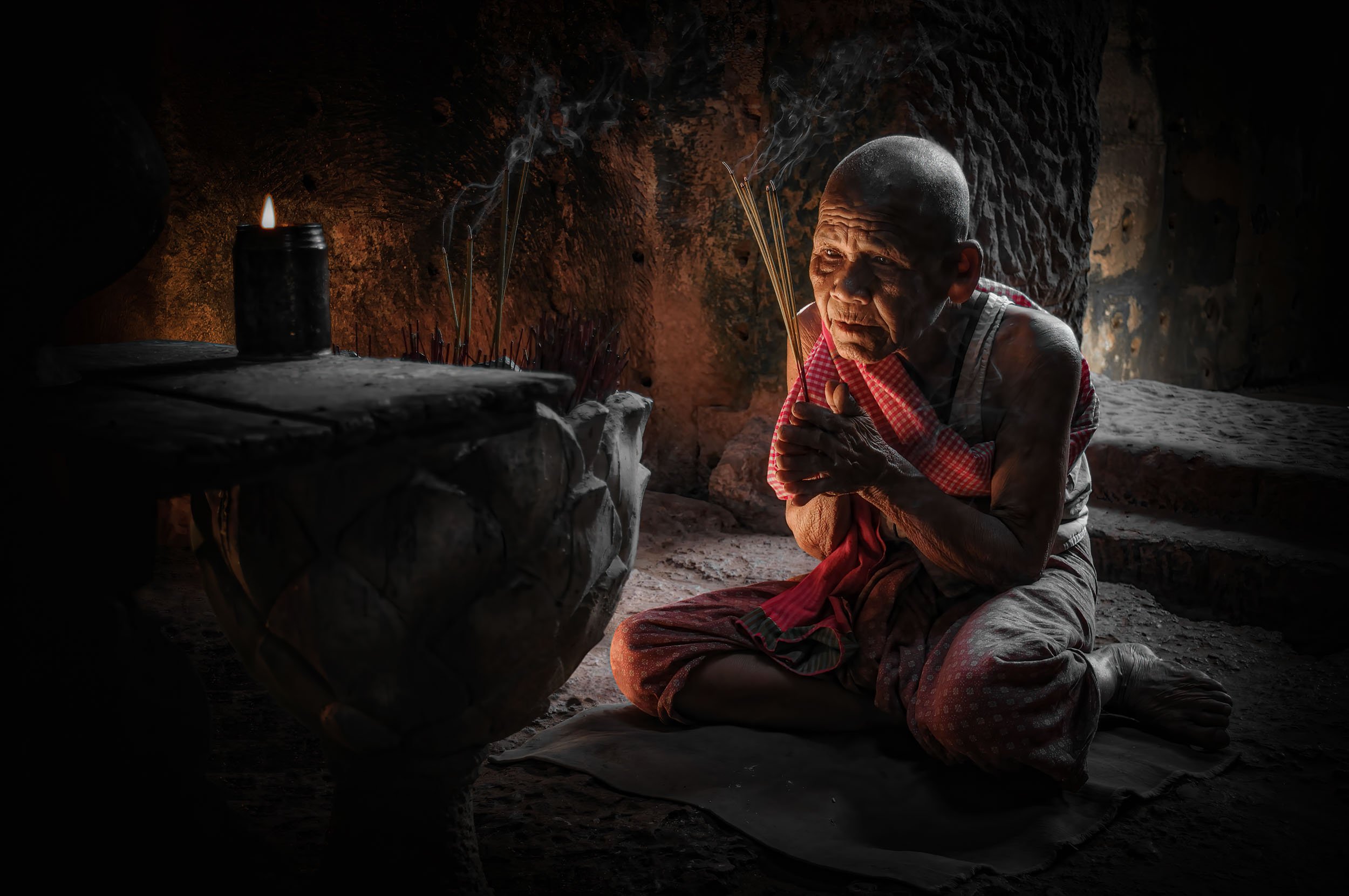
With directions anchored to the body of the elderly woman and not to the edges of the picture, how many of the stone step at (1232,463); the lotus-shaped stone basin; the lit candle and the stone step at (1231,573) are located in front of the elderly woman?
2

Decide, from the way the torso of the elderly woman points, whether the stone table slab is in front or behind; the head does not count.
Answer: in front

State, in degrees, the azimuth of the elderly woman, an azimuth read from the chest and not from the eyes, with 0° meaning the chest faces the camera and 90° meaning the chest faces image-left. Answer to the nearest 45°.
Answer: approximately 45°

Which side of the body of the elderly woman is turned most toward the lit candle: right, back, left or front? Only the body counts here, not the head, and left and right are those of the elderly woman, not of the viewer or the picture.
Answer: front

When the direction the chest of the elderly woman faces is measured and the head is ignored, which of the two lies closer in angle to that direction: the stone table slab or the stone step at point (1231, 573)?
the stone table slab

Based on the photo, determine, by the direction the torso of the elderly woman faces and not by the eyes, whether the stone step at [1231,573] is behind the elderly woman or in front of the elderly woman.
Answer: behind

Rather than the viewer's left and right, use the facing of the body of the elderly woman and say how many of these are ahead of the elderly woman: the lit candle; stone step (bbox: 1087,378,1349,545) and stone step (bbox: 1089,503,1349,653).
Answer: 1

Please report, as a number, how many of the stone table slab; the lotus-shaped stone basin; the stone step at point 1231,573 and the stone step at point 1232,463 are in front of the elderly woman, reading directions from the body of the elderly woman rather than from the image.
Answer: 2

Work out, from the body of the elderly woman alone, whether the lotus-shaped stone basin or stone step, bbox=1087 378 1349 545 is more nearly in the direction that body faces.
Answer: the lotus-shaped stone basin

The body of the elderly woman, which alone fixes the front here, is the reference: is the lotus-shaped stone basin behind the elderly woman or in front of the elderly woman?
in front

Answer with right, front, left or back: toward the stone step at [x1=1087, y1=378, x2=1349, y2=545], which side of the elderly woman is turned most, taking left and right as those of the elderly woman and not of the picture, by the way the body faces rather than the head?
back

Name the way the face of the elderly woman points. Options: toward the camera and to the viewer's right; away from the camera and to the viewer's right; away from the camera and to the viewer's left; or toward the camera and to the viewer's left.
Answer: toward the camera and to the viewer's left

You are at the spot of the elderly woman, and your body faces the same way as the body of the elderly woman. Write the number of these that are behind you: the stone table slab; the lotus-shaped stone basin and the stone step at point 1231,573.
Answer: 1
